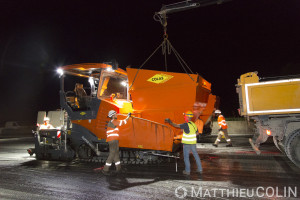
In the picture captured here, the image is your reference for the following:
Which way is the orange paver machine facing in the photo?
to the viewer's right

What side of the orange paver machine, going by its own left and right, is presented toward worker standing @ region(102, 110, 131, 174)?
right
